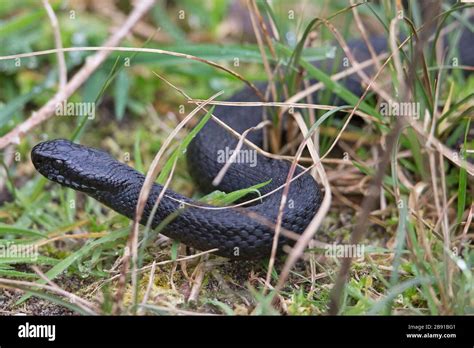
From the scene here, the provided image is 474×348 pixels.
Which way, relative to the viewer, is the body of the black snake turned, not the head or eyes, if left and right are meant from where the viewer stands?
facing to the left of the viewer

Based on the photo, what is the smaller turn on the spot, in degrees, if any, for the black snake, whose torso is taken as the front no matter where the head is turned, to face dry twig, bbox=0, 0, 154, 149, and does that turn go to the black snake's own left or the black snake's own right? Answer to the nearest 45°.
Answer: approximately 45° to the black snake's own right
